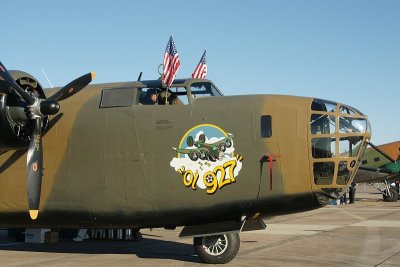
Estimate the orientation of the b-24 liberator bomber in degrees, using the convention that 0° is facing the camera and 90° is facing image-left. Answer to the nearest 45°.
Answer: approximately 270°
